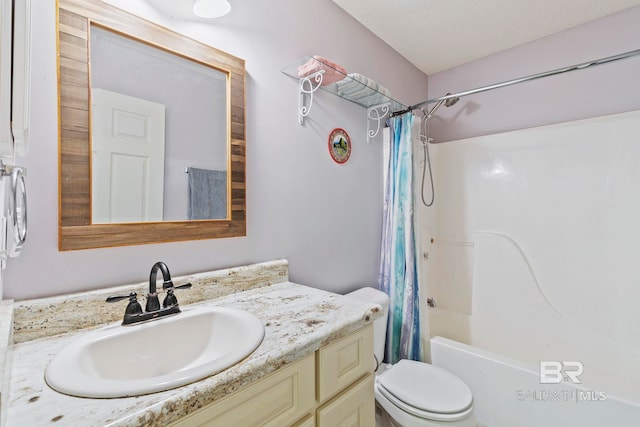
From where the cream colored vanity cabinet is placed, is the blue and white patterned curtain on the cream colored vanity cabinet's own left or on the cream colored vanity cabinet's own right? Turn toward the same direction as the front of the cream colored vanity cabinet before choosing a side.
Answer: on the cream colored vanity cabinet's own left

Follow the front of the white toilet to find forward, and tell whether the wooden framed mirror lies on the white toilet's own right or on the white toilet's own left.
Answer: on the white toilet's own right

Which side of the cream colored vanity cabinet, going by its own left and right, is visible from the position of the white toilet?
left

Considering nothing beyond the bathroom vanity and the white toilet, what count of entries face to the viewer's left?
0

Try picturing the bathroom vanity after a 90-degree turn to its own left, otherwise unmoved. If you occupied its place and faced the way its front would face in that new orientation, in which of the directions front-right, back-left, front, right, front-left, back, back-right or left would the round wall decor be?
front

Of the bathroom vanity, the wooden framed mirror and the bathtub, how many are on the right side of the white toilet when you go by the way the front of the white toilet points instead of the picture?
2

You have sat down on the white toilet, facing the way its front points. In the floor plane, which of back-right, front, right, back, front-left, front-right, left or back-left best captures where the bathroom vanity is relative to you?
right

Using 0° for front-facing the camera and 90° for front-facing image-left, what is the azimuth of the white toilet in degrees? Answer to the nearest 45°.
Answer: approximately 315°

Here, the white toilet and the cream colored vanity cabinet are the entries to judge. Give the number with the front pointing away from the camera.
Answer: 0
